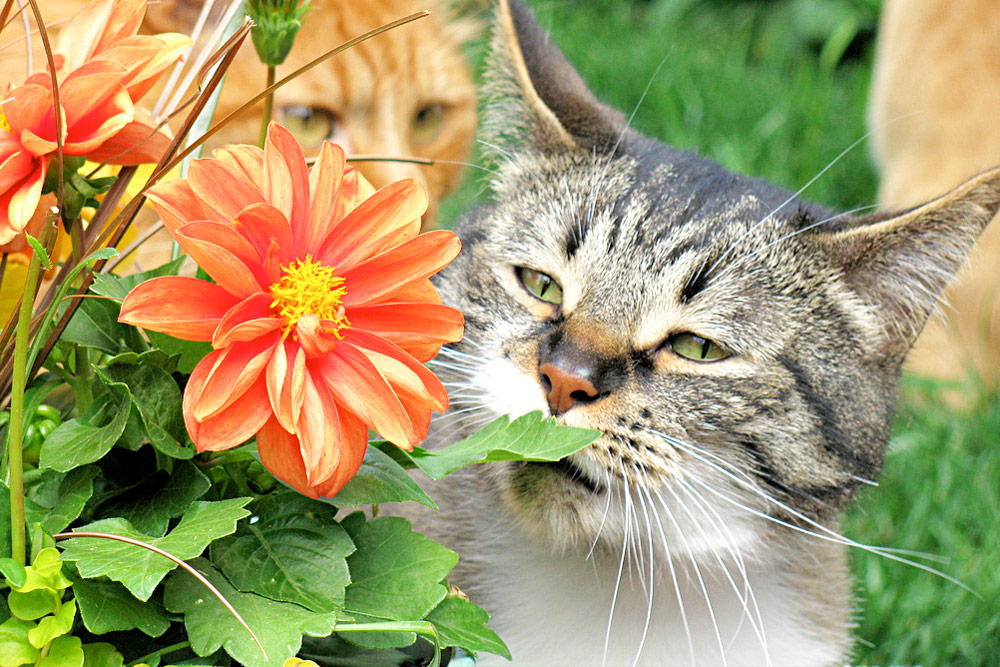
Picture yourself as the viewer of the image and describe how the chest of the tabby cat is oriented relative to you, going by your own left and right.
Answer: facing the viewer and to the left of the viewer

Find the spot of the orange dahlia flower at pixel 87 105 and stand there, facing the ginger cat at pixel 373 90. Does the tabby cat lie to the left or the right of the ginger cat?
right

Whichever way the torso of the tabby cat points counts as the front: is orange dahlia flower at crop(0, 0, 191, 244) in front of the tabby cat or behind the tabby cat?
in front

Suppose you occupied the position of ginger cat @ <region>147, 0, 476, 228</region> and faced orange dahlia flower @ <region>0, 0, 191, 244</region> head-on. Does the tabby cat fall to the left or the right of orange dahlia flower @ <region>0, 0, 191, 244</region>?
left

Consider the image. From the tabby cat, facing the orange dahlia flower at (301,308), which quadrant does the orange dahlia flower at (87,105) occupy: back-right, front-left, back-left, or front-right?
front-right

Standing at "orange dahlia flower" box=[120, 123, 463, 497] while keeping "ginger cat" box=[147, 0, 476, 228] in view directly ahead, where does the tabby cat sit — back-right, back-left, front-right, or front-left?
front-right

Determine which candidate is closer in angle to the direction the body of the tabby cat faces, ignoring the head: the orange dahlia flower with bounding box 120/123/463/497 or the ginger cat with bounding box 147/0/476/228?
the orange dahlia flower

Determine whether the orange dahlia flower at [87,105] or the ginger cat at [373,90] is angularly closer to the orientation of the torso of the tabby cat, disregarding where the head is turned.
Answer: the orange dahlia flower

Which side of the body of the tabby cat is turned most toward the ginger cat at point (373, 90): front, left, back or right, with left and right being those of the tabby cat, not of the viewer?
back

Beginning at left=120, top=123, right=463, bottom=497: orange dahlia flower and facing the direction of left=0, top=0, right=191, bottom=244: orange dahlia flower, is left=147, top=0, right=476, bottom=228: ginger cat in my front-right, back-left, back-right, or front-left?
front-right
